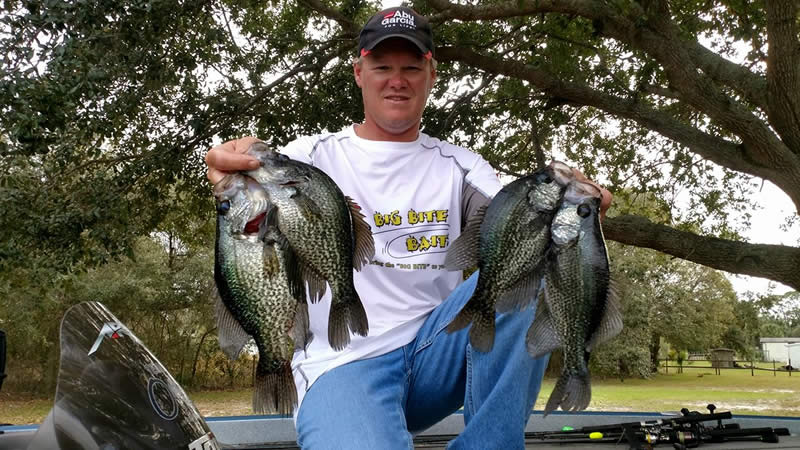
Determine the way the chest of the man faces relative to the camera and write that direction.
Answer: toward the camera

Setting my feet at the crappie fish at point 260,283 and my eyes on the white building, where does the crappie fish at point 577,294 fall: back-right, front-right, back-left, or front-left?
front-right

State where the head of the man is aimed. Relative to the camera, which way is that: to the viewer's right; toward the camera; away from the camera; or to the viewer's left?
toward the camera

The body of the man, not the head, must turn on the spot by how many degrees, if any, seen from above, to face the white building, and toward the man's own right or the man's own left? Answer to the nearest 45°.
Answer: approximately 135° to the man's own left
